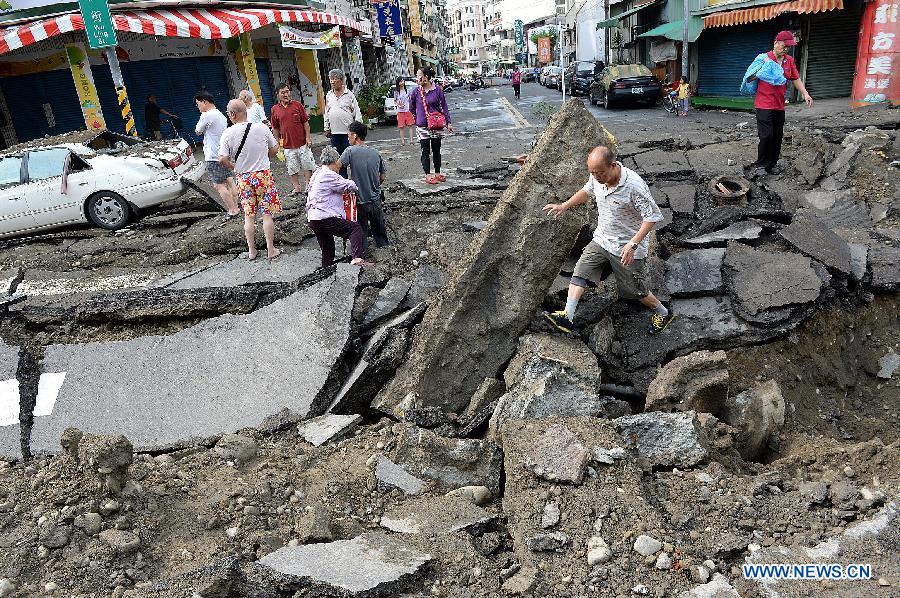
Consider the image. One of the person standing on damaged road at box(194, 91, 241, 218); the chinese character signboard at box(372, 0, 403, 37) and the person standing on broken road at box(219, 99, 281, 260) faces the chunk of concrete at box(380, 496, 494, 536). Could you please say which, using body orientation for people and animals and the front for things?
the chinese character signboard

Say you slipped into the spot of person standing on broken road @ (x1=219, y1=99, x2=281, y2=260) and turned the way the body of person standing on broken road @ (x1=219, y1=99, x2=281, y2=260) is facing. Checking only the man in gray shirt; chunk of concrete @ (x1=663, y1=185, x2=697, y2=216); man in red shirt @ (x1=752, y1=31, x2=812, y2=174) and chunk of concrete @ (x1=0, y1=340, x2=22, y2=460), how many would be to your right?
3

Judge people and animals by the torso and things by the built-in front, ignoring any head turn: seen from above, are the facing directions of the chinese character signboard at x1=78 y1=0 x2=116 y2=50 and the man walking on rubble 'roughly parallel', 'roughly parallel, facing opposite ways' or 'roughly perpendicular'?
roughly perpendicular

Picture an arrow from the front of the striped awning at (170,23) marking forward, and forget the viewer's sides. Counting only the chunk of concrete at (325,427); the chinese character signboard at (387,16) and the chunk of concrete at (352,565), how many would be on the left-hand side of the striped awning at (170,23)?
1

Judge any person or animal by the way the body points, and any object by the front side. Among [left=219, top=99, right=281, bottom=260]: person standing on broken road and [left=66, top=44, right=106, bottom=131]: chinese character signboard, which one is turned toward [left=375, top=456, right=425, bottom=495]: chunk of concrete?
the chinese character signboard

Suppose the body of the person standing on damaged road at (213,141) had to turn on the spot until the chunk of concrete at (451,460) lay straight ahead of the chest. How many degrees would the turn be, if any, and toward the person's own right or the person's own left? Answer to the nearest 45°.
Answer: approximately 135° to the person's own left

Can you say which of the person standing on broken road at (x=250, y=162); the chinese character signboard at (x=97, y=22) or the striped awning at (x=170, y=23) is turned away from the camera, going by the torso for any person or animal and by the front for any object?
the person standing on broken road

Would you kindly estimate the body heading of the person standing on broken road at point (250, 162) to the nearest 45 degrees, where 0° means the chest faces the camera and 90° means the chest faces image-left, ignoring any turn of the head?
approximately 180°

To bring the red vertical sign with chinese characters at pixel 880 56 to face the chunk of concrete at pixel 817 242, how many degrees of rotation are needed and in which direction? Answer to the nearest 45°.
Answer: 0° — it already faces it

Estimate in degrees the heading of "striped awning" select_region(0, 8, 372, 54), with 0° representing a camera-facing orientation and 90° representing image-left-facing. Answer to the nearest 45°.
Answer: approximately 315°
